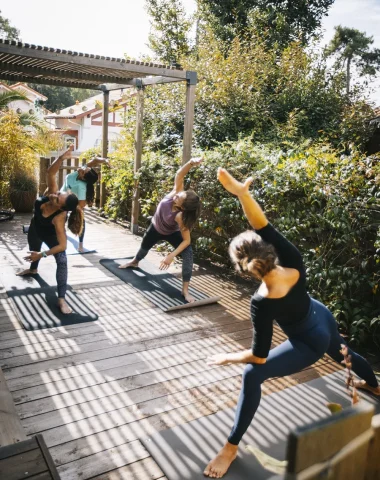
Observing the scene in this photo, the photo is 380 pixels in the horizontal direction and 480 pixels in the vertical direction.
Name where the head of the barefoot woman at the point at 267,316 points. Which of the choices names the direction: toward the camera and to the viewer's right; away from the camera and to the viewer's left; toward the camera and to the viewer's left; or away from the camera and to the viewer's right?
away from the camera and to the viewer's left

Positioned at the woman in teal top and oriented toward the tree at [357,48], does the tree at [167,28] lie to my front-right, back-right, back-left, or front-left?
front-left
